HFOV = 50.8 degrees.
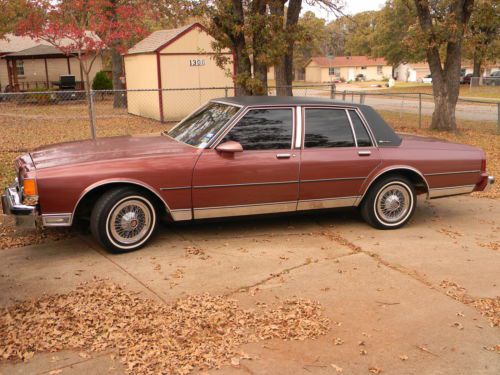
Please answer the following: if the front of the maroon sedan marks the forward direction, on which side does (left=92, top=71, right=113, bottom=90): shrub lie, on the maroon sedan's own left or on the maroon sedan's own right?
on the maroon sedan's own right

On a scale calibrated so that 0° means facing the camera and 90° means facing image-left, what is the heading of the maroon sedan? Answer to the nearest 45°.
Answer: approximately 90°

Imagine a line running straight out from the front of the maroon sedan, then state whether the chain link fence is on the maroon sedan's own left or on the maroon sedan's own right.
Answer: on the maroon sedan's own right
